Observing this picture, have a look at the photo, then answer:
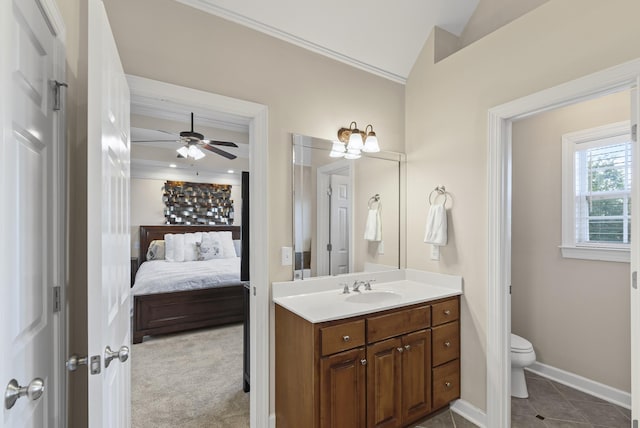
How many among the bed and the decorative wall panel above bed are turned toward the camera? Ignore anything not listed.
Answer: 2

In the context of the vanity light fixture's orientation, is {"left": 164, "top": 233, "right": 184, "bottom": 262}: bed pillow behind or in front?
behind

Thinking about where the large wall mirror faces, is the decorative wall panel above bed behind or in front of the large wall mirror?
behind

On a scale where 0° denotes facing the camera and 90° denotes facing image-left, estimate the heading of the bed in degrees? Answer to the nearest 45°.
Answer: approximately 0°

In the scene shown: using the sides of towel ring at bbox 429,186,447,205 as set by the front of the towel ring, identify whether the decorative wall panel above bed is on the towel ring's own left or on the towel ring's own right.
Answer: on the towel ring's own right

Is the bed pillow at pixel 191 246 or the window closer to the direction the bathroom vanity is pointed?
the window

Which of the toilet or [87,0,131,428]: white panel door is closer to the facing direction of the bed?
the white panel door

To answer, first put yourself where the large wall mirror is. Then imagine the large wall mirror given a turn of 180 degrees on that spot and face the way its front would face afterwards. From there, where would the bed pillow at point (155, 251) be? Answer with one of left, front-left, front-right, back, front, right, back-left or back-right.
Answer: front

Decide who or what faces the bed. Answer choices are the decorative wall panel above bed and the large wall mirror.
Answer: the decorative wall panel above bed

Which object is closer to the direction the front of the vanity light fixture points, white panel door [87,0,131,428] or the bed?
the white panel door

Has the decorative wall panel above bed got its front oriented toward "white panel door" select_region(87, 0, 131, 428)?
yes

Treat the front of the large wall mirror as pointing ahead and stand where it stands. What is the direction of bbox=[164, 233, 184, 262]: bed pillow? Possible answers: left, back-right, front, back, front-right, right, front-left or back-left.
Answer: back
